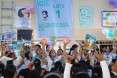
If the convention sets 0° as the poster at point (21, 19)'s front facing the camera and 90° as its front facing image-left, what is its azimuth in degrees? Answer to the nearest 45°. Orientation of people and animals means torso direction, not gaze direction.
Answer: approximately 0°

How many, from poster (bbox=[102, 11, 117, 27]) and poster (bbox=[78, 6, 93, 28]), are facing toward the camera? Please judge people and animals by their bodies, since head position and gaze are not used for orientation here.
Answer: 2

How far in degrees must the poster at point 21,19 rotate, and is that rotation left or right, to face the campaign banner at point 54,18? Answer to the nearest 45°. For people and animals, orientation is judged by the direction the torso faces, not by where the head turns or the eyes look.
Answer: approximately 90° to its left

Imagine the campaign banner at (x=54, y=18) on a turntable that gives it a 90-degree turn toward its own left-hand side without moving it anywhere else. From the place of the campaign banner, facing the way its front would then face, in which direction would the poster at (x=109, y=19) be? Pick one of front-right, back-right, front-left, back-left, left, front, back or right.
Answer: front

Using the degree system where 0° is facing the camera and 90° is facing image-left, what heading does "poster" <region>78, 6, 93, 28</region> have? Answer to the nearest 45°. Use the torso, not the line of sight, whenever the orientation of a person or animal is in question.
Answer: approximately 0°

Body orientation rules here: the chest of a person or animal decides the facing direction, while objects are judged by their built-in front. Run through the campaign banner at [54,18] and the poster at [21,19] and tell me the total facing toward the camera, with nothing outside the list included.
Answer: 2

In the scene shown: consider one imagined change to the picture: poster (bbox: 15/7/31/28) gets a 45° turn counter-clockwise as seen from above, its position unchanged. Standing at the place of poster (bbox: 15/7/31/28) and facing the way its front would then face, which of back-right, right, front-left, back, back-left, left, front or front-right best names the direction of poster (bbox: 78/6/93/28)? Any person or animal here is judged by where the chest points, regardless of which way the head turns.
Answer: front-left

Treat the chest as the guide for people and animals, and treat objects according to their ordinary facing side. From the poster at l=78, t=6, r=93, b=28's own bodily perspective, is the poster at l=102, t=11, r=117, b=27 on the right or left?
on its left

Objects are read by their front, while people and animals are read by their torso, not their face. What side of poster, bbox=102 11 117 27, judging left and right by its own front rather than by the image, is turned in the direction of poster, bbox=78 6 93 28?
right
